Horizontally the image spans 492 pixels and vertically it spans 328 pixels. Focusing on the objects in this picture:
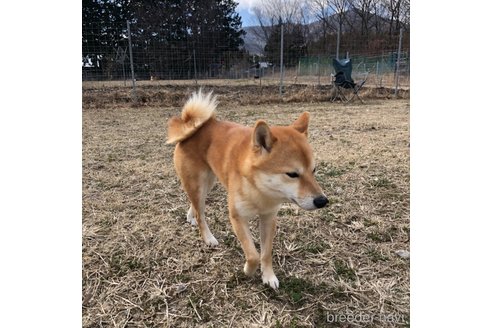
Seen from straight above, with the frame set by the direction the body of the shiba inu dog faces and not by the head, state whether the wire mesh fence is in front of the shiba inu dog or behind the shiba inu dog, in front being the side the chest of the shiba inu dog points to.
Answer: behind

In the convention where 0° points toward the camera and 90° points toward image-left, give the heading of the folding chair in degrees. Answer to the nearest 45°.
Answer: approximately 315°

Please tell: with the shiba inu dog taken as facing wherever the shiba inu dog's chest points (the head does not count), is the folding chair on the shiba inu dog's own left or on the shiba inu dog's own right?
on the shiba inu dog's own left

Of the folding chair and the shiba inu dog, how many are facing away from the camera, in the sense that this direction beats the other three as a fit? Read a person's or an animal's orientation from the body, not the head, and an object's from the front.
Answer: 0

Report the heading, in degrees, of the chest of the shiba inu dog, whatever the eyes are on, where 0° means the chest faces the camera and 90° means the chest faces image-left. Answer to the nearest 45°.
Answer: approximately 315°

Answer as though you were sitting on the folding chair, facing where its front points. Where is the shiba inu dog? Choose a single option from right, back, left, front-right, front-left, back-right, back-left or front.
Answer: front-right
